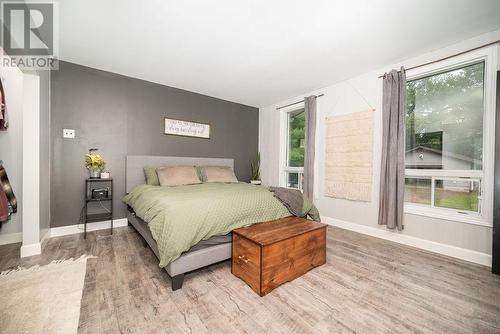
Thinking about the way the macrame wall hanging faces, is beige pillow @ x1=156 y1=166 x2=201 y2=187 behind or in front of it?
in front

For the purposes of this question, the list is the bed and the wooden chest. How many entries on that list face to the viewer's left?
0

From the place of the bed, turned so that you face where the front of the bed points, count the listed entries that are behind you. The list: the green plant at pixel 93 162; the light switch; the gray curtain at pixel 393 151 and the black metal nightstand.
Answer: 3

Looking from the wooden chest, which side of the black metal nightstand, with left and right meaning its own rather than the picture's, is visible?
front

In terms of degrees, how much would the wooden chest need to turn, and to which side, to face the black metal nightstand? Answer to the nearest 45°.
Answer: approximately 135° to its right

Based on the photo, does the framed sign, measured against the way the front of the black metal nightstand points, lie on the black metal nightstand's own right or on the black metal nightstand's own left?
on the black metal nightstand's own left

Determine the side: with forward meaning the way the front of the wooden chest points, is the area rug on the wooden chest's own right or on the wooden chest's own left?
on the wooden chest's own right

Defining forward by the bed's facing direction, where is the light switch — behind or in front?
behind

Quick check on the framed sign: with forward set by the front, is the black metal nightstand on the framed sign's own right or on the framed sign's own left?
on the framed sign's own right

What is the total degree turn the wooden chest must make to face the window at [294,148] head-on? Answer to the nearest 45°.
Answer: approximately 135° to its left

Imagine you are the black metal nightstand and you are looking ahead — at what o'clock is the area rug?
The area rug is roughly at 2 o'clock from the black metal nightstand.

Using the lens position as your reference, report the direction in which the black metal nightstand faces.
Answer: facing the viewer and to the right of the viewer

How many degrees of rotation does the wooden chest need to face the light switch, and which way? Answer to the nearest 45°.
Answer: approximately 135° to its right

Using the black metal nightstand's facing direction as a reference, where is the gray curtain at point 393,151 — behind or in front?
in front

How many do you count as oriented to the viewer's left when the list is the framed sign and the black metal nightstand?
0

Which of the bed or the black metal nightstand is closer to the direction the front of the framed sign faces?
the bed

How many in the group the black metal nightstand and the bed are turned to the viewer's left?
0
